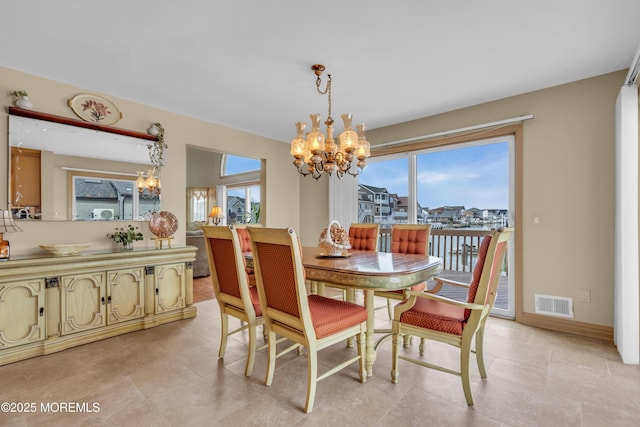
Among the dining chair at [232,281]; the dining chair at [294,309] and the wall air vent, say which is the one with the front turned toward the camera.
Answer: the wall air vent

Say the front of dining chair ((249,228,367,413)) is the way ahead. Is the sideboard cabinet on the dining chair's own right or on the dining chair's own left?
on the dining chair's own left

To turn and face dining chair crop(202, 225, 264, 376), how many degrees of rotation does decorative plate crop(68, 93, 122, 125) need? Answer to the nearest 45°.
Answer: approximately 45° to its left

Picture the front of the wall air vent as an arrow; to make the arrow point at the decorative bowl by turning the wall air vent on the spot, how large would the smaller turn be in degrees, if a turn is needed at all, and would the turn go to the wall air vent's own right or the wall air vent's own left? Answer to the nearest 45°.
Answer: approximately 45° to the wall air vent's own right

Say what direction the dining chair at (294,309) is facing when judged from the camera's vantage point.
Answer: facing away from the viewer and to the right of the viewer

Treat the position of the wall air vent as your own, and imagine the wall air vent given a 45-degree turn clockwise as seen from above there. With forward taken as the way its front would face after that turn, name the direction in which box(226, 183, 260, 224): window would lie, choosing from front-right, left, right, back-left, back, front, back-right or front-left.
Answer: front-right

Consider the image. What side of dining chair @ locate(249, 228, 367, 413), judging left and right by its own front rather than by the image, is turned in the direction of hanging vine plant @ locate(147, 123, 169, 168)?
left

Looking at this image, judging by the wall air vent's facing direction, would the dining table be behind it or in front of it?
in front

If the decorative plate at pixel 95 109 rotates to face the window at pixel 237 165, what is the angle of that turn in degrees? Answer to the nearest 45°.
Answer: approximately 135° to its left

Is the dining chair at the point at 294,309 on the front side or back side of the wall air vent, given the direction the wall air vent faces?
on the front side

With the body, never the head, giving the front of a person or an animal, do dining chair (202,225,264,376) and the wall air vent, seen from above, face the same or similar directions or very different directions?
very different directions

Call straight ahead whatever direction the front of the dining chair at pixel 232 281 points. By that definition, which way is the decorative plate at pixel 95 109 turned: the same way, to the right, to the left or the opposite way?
to the right
